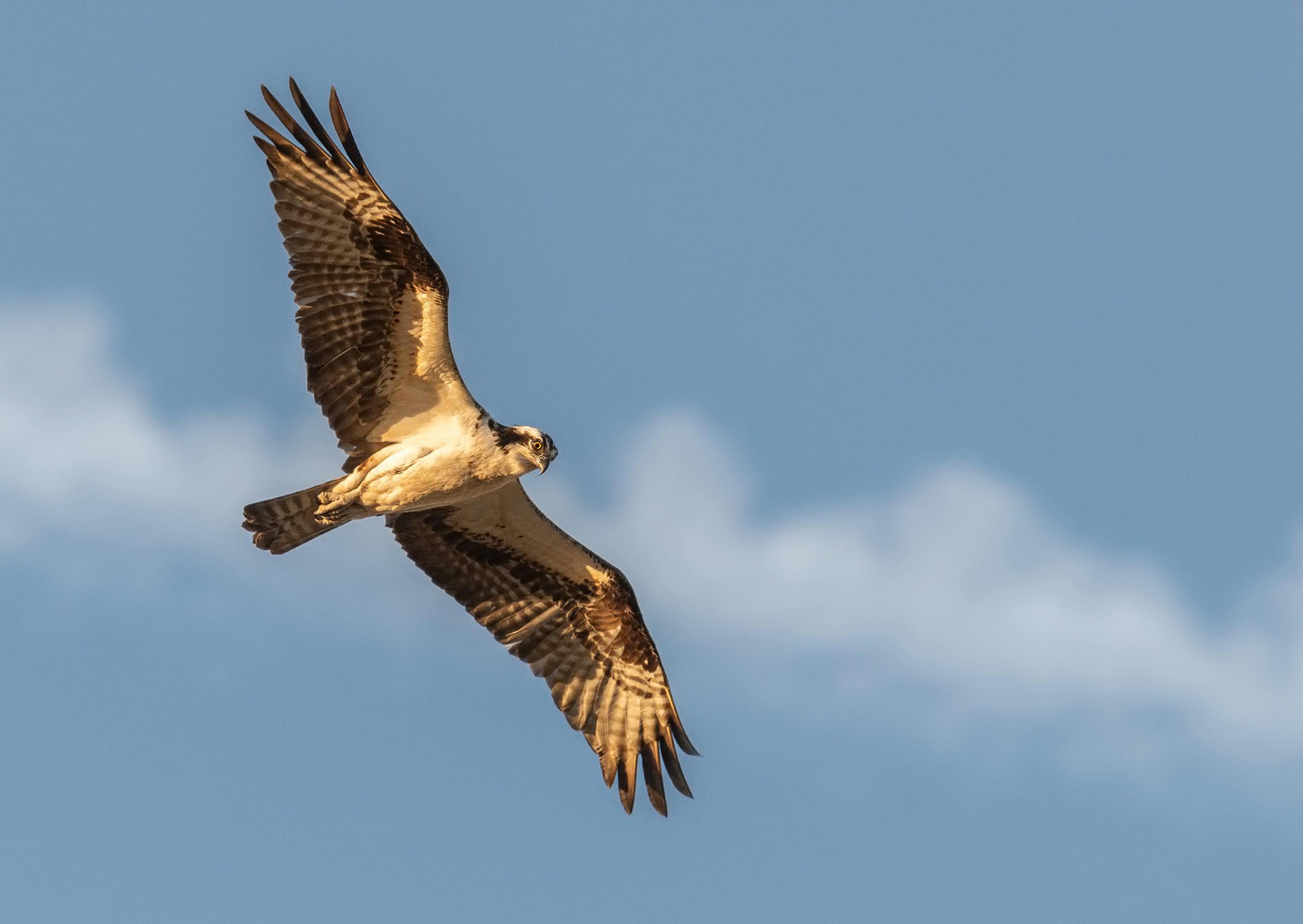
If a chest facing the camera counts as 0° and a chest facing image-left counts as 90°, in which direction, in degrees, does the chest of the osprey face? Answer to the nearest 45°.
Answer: approximately 270°
